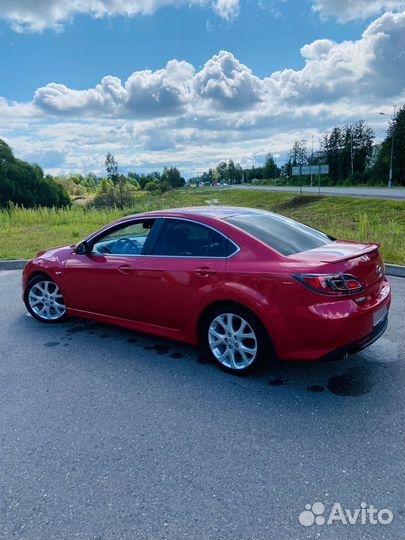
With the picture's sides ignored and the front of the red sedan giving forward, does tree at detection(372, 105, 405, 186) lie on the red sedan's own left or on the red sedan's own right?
on the red sedan's own right

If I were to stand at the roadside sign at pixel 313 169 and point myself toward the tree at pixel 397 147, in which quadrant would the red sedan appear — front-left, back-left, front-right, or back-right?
back-right

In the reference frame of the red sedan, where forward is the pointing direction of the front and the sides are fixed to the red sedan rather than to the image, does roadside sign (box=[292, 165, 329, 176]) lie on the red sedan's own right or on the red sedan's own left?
on the red sedan's own right

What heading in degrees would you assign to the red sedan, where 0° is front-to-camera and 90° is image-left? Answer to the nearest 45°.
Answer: approximately 135°
